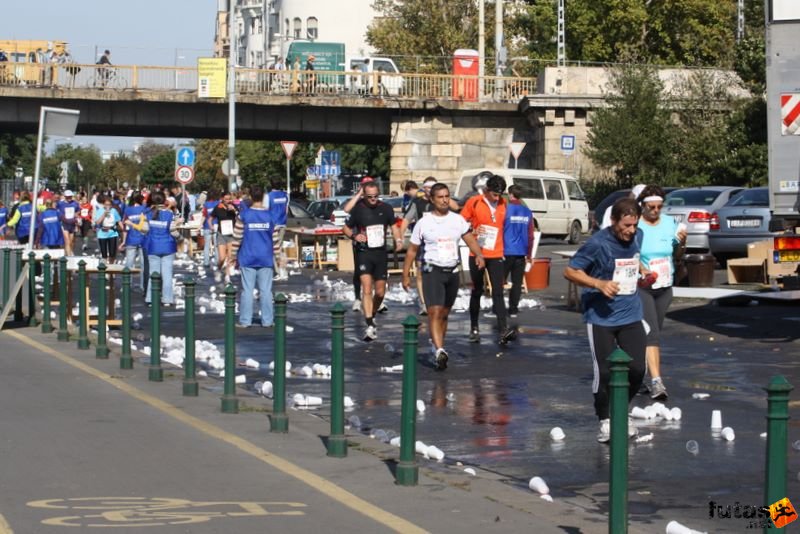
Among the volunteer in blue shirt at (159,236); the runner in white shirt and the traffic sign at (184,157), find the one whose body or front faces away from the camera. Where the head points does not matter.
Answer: the volunteer in blue shirt

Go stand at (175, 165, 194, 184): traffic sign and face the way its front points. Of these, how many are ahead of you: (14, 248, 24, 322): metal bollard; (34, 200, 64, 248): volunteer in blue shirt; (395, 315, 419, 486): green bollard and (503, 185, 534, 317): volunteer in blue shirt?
4

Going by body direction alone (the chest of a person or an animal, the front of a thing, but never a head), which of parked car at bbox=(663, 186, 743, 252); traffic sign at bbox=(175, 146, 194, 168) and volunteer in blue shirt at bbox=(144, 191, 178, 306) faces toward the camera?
the traffic sign

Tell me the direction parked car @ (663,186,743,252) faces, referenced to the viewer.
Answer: facing away from the viewer and to the right of the viewer

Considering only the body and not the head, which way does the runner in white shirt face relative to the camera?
toward the camera

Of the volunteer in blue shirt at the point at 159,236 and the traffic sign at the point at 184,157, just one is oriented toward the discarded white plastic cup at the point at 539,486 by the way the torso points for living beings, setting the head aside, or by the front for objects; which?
the traffic sign

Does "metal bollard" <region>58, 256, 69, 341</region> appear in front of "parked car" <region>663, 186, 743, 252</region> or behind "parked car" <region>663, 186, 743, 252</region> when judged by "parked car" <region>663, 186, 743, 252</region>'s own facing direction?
behind

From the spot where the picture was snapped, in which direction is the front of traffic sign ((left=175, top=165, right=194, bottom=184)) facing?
facing the viewer

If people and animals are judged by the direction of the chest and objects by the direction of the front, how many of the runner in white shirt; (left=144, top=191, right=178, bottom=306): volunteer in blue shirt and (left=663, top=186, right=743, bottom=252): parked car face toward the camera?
1

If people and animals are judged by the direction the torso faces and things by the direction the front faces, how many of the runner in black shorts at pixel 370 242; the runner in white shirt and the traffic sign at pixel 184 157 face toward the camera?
3

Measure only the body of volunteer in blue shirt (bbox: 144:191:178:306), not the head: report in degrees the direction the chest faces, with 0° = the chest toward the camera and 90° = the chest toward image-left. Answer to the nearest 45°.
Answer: approximately 180°

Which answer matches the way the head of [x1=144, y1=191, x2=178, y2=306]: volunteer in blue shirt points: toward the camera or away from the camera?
away from the camera

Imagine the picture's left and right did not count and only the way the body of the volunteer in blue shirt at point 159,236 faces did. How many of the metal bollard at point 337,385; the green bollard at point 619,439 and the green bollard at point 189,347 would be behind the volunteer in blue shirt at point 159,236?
3

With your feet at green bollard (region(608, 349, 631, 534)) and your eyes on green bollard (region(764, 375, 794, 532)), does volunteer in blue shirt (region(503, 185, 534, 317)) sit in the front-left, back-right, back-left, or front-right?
back-left
